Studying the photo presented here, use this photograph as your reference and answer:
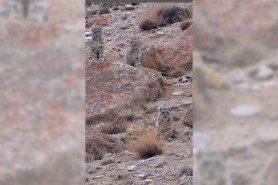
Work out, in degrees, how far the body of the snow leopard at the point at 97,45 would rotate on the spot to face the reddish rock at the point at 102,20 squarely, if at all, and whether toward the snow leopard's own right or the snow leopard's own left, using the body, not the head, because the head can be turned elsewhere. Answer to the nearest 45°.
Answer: approximately 180°

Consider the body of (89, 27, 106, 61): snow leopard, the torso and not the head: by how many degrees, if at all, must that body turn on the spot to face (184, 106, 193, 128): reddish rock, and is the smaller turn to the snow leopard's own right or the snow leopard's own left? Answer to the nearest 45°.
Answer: approximately 45° to the snow leopard's own left

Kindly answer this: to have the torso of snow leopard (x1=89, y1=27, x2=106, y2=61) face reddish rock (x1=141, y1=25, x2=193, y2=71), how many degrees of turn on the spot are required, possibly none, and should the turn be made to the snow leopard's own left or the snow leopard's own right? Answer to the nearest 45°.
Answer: approximately 135° to the snow leopard's own left

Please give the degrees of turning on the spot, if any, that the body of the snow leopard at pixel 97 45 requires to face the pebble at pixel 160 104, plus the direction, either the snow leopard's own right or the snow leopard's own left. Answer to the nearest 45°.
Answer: approximately 45° to the snow leopard's own left

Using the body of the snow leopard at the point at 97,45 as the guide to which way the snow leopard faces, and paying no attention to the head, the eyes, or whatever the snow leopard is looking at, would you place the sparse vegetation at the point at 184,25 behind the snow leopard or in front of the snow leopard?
behind

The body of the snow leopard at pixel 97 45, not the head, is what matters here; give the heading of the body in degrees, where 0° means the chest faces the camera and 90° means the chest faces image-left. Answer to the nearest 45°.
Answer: approximately 0°

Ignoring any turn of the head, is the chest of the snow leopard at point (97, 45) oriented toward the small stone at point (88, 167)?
yes

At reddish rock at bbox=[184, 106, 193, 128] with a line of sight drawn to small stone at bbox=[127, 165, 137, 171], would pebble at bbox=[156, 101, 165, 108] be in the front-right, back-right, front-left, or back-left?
back-right

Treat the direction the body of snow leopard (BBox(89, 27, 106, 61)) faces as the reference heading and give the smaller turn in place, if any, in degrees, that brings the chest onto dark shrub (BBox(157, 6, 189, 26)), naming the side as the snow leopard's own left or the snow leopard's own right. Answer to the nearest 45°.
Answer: approximately 135° to the snow leopard's own left
